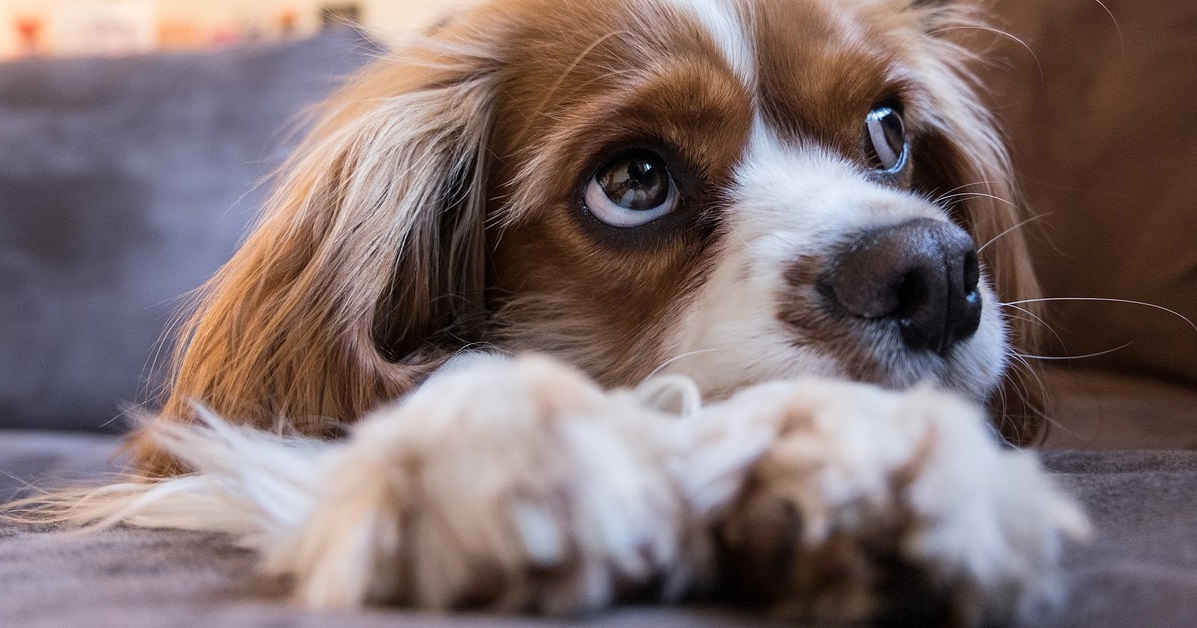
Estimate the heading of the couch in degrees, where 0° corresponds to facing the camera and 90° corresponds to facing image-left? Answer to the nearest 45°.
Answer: approximately 0°

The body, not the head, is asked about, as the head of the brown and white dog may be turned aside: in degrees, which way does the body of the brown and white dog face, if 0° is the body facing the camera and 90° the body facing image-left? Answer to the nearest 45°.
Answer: approximately 315°
